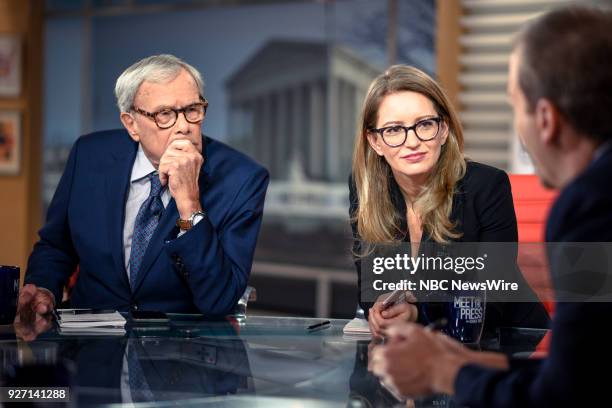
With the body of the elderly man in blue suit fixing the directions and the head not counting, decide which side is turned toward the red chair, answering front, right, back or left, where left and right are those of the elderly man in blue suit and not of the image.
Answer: left

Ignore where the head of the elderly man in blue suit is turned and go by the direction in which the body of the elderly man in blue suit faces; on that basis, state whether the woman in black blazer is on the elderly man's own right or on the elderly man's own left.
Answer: on the elderly man's own left

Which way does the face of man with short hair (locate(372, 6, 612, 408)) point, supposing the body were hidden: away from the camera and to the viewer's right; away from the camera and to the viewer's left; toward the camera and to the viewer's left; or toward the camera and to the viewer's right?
away from the camera and to the viewer's left

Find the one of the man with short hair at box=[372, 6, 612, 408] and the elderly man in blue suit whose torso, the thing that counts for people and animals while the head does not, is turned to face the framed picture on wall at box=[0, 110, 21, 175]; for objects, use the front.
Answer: the man with short hair

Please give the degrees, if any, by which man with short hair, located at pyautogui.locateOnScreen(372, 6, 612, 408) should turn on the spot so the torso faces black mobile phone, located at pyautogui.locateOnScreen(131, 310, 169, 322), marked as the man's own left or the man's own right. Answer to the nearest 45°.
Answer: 0° — they already face it

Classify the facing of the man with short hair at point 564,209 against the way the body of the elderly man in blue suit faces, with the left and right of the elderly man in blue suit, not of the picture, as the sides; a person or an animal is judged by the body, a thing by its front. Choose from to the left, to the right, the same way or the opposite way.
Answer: the opposite way

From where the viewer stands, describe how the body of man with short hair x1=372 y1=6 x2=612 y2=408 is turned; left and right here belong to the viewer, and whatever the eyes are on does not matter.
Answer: facing away from the viewer and to the left of the viewer

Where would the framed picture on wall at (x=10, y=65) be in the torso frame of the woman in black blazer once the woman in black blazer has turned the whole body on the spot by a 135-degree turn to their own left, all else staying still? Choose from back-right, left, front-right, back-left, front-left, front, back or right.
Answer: back-left
